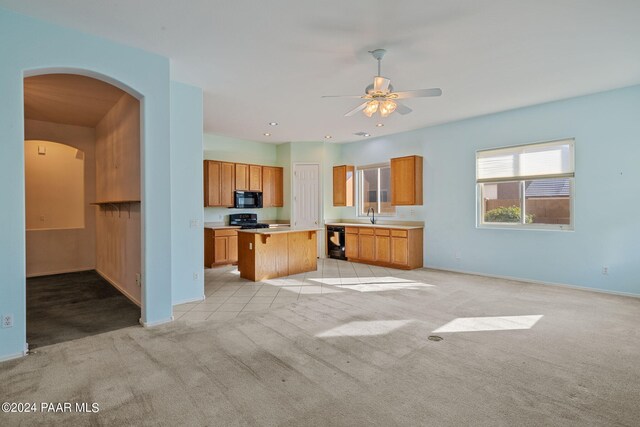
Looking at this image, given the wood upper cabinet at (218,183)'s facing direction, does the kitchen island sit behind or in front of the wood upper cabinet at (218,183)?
in front

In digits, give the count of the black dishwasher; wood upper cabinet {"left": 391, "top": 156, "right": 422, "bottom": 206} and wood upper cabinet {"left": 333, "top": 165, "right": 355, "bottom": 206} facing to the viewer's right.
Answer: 0

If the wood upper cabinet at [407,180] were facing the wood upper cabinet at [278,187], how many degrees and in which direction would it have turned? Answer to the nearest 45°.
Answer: approximately 45° to its right

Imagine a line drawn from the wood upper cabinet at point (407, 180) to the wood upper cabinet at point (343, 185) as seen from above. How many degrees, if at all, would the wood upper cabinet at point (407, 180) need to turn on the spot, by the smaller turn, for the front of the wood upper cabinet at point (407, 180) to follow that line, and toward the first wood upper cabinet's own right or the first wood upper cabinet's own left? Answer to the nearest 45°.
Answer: approximately 90° to the first wood upper cabinet's own right

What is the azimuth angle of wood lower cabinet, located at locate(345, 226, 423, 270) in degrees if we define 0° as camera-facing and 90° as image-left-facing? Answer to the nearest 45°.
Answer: approximately 45°

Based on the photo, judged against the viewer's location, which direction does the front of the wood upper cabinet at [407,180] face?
facing the viewer and to the left of the viewer

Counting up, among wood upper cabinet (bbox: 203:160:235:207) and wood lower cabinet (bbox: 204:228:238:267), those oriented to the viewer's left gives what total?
0

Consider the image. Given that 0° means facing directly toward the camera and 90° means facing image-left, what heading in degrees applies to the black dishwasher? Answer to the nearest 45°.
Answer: approximately 45°
